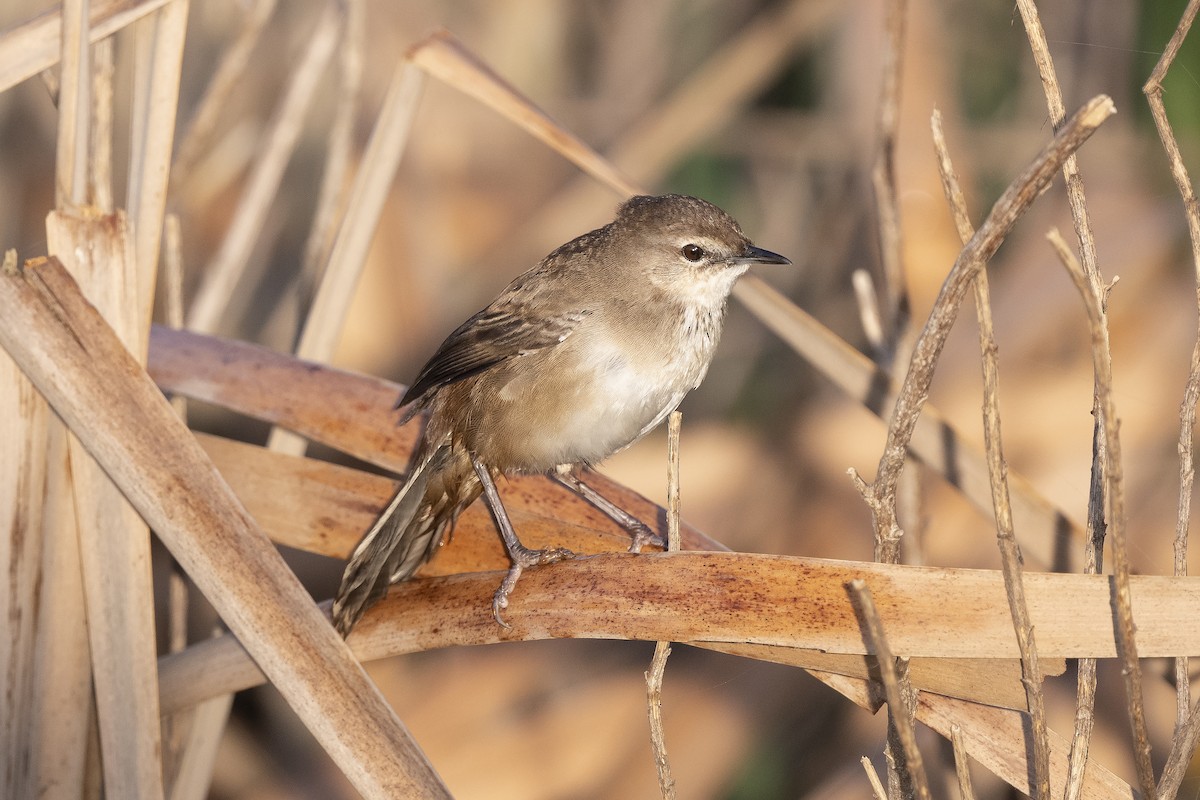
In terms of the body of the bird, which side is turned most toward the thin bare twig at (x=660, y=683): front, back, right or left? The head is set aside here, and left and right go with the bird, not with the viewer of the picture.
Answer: front

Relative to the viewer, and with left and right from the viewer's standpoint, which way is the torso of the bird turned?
facing to the right of the viewer

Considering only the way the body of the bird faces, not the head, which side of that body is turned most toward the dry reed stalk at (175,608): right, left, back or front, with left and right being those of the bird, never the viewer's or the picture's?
back

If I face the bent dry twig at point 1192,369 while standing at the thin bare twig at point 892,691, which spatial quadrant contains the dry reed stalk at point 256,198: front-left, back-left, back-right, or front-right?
back-left

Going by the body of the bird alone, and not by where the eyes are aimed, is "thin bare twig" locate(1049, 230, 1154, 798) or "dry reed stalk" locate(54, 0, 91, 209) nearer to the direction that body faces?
the thin bare twig

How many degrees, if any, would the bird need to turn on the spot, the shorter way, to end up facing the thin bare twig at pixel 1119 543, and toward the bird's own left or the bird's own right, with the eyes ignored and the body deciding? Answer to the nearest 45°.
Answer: approximately 45° to the bird's own right

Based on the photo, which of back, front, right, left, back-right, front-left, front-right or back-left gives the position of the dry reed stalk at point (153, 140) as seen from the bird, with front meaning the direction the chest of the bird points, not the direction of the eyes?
back-right

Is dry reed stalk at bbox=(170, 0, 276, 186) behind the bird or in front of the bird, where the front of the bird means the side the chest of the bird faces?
behind
